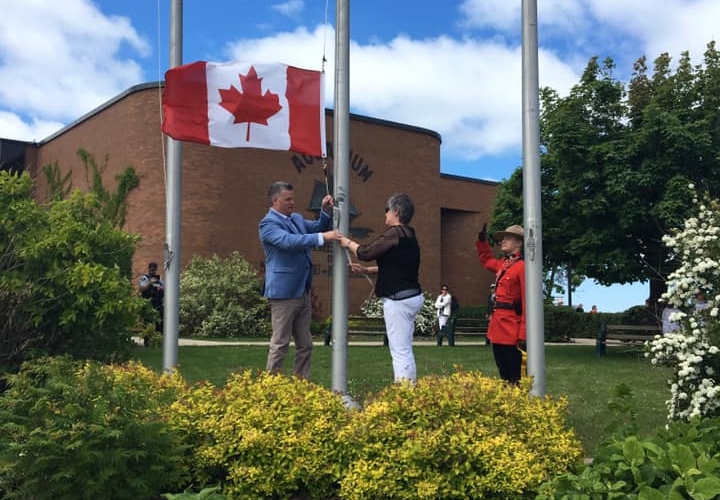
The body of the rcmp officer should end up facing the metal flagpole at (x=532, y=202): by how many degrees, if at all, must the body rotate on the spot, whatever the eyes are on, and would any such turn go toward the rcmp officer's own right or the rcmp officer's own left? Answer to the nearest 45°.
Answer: approximately 45° to the rcmp officer's own left

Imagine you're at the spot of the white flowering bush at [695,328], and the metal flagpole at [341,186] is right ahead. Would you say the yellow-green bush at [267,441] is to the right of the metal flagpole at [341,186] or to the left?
left

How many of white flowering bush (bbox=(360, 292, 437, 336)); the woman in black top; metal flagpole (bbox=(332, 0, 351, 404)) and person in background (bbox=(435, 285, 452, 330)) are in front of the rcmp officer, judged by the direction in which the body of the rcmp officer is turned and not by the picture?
2

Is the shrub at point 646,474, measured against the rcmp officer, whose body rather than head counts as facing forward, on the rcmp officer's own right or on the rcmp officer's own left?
on the rcmp officer's own left

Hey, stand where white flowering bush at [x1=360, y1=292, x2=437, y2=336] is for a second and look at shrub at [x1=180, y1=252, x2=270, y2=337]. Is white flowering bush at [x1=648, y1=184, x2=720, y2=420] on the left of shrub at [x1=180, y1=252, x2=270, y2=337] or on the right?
left

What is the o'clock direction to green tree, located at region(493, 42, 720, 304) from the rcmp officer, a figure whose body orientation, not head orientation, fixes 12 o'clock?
The green tree is roughly at 5 o'clock from the rcmp officer.

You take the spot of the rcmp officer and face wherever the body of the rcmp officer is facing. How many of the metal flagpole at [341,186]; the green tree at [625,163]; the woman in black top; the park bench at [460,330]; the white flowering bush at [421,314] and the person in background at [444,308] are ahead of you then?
2

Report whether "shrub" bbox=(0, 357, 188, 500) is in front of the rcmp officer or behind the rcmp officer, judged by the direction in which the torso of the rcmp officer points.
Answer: in front

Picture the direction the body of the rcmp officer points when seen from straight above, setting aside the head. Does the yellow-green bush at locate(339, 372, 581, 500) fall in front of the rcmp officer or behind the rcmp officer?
in front

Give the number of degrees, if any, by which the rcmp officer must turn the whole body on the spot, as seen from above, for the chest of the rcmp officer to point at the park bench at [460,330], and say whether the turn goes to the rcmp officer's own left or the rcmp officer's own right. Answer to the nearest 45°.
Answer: approximately 135° to the rcmp officer's own right

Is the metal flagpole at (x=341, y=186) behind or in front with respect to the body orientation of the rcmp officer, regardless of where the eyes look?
in front

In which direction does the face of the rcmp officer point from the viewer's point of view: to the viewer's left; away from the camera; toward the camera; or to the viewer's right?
to the viewer's left
